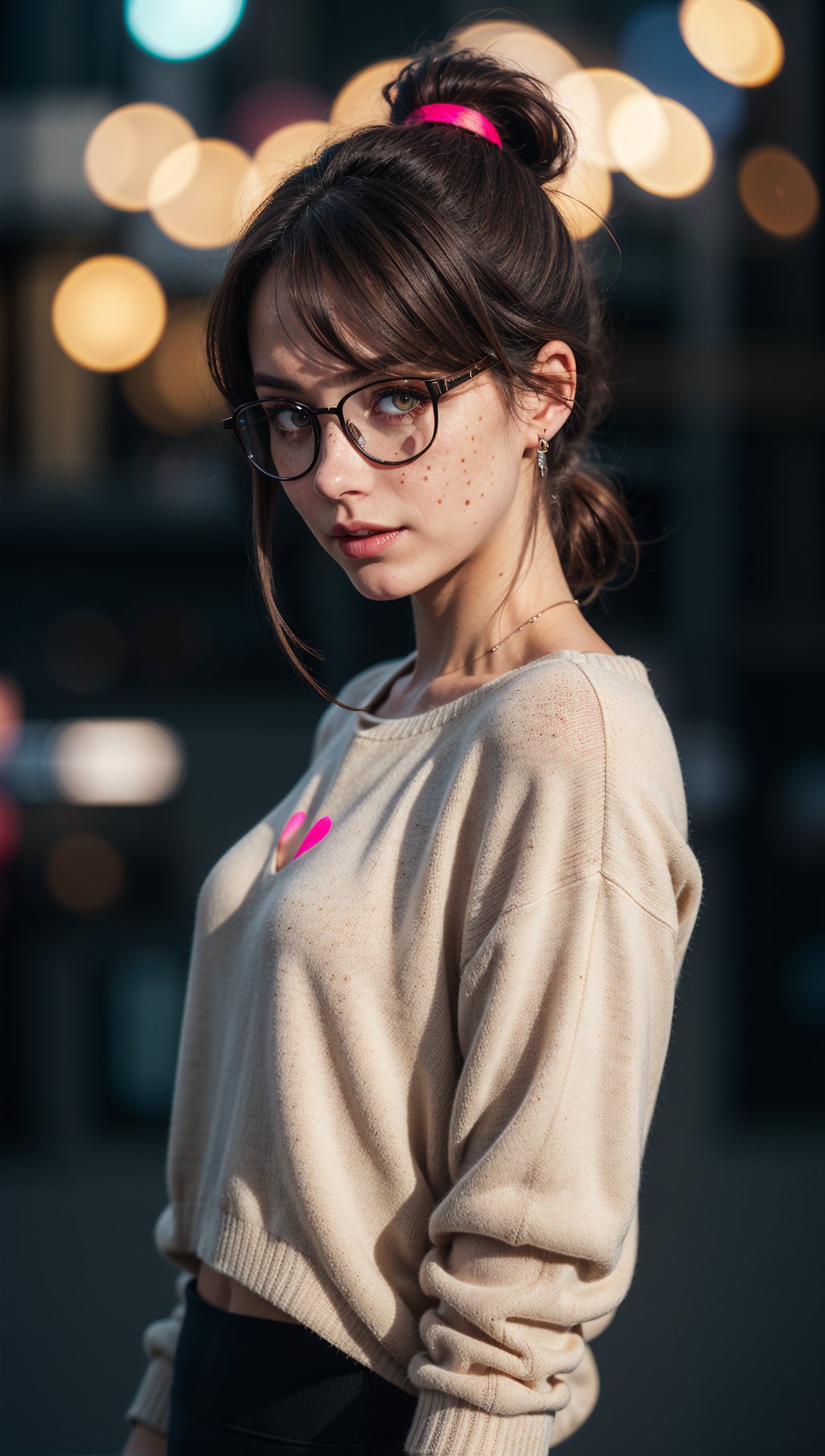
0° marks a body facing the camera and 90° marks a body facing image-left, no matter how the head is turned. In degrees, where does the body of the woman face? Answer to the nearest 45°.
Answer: approximately 45°
